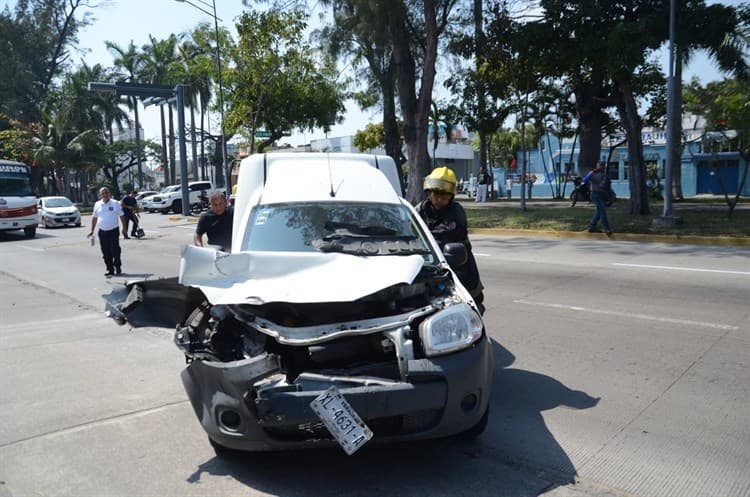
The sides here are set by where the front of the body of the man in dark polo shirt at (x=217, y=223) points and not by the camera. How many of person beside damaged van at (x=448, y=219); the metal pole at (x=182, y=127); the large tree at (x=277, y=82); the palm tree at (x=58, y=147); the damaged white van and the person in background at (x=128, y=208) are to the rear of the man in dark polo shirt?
4

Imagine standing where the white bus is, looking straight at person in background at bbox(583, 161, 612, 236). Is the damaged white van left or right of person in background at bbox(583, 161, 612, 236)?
right

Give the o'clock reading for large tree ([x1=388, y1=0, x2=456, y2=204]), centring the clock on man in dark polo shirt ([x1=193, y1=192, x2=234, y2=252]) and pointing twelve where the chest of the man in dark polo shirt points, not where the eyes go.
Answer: The large tree is roughly at 7 o'clock from the man in dark polo shirt.

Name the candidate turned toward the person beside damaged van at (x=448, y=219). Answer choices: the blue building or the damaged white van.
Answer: the blue building

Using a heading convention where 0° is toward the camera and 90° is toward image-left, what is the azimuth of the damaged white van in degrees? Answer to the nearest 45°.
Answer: approximately 0°

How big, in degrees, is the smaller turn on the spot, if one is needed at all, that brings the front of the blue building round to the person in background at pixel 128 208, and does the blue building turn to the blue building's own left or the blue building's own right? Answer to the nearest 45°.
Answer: approximately 45° to the blue building's own right
